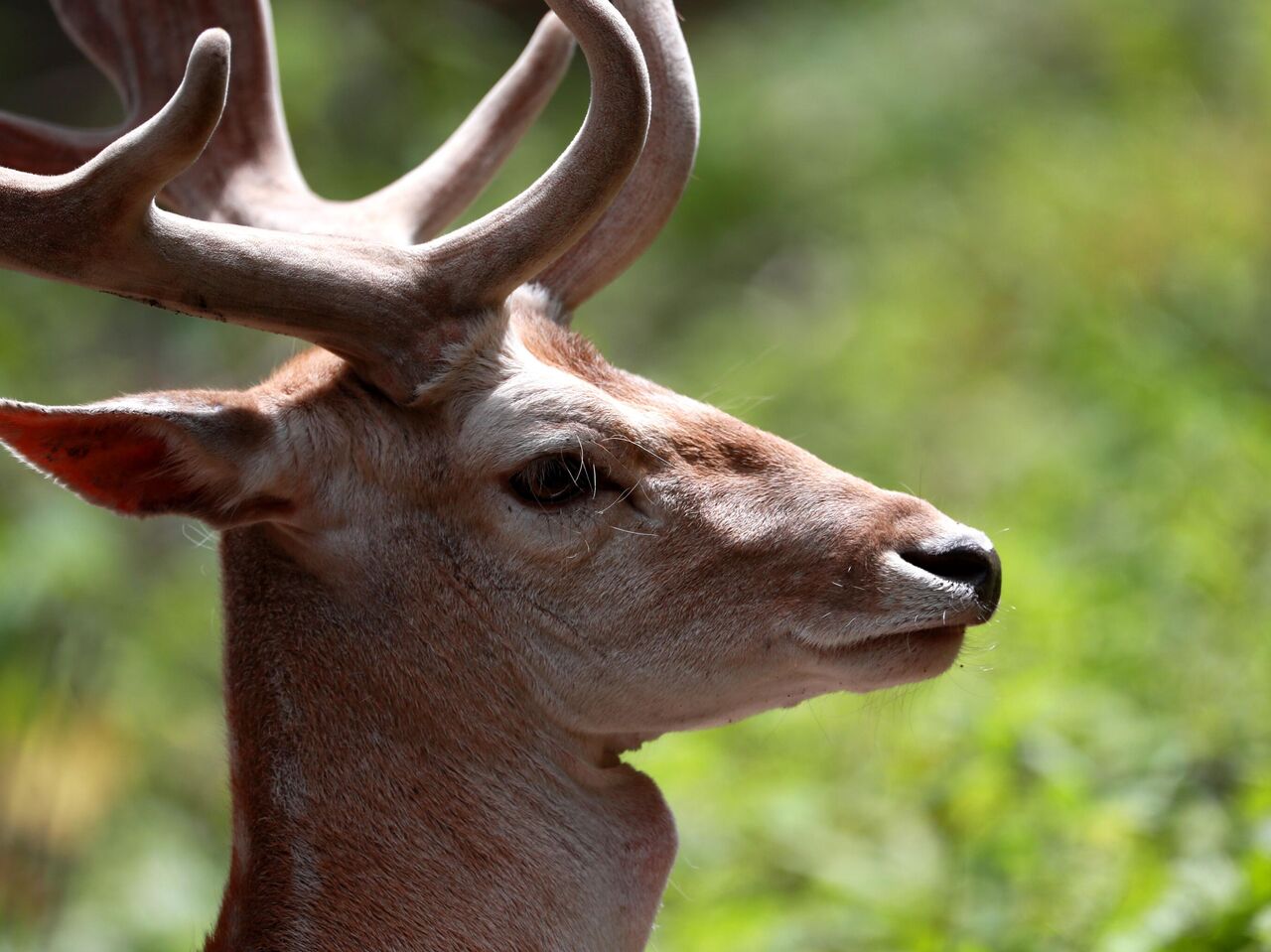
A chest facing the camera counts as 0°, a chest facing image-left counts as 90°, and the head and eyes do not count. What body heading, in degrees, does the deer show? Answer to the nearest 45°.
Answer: approximately 270°
